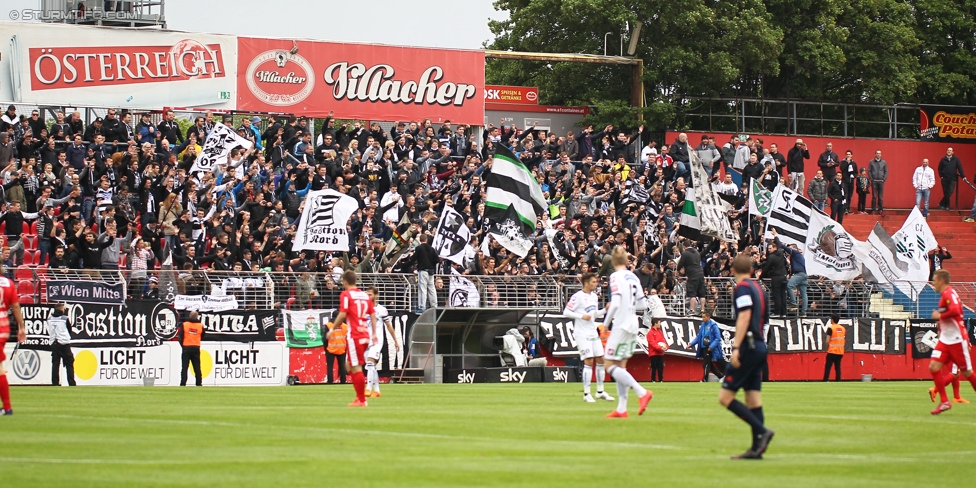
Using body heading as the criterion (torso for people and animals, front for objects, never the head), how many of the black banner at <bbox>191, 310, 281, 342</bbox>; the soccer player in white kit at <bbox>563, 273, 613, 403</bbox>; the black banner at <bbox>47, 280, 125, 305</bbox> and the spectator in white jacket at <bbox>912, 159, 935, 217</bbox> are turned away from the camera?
0

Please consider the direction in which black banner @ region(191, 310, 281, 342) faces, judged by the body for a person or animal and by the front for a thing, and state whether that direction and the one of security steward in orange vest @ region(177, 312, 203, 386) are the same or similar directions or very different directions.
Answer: very different directions

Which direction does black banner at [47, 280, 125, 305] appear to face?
toward the camera

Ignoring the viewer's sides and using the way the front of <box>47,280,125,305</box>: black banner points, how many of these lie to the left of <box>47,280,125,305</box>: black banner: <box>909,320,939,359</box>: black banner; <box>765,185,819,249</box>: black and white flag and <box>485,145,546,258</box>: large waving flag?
3

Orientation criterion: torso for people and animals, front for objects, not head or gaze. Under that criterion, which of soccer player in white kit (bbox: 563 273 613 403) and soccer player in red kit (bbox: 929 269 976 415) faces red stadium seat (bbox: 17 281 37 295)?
the soccer player in red kit

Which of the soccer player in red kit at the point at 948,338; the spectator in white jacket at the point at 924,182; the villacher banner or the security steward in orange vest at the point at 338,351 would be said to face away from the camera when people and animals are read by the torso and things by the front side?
the security steward in orange vest

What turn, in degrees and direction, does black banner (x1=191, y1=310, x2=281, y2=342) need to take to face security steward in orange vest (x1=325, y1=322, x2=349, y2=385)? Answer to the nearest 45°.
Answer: approximately 45° to its left

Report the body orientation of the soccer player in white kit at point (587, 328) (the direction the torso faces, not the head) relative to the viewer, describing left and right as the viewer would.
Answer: facing the viewer and to the right of the viewer

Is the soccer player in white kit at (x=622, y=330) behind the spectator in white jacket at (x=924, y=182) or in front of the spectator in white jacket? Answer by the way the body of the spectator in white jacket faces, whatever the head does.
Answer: in front

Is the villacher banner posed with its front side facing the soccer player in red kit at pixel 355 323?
yes

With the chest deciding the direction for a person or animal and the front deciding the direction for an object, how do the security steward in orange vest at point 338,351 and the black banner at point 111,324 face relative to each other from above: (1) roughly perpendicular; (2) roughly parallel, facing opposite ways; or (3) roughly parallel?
roughly parallel, facing opposite ways

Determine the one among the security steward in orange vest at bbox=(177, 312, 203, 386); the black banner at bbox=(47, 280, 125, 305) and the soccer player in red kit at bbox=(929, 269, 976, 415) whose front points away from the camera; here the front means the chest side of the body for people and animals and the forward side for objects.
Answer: the security steward in orange vest

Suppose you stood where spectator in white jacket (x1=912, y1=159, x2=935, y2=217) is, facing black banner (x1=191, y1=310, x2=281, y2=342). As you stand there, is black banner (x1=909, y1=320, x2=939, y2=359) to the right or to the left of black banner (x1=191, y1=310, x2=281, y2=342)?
left

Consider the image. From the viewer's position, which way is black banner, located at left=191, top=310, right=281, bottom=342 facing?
facing the viewer

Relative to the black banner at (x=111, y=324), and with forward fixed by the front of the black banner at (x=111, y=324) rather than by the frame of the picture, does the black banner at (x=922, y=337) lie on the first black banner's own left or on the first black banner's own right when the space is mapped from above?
on the first black banner's own left

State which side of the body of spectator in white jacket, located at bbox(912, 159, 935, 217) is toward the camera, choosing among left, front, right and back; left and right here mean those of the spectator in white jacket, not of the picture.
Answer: front

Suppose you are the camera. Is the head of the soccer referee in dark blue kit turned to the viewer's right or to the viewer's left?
to the viewer's left

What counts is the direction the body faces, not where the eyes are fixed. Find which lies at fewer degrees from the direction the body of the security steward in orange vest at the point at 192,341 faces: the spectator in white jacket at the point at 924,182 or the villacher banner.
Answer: the villacher banner
